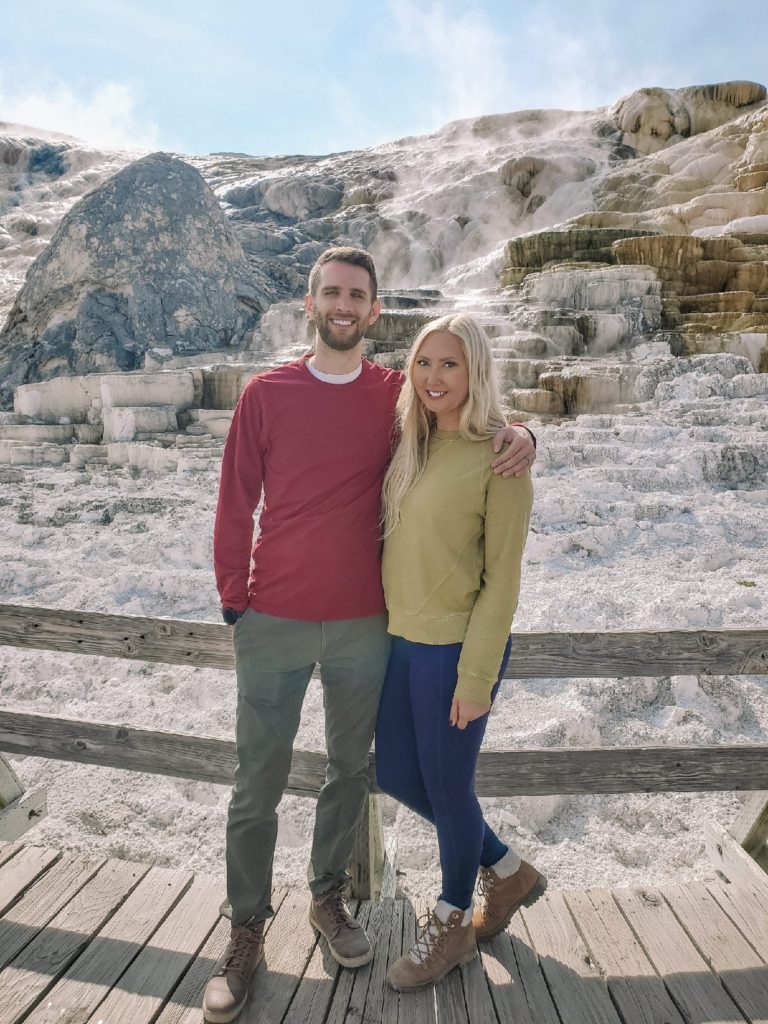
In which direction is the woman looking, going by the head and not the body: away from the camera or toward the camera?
toward the camera

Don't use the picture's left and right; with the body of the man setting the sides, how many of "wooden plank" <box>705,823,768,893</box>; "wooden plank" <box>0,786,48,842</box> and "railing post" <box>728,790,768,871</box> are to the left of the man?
2

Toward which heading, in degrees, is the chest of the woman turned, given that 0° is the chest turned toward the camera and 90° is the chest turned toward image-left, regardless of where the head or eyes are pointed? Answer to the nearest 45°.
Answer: approximately 45°

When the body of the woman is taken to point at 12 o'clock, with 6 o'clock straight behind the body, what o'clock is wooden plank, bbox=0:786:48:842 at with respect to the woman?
The wooden plank is roughly at 2 o'clock from the woman.

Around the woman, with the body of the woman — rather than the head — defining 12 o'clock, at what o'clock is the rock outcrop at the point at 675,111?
The rock outcrop is roughly at 5 o'clock from the woman.

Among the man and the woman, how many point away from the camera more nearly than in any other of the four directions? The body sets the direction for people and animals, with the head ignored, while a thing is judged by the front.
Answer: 0

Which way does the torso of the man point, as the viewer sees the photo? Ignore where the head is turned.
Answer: toward the camera

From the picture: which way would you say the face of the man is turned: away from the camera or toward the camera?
toward the camera

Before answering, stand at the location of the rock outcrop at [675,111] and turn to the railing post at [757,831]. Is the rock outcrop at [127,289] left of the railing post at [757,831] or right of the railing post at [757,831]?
right
